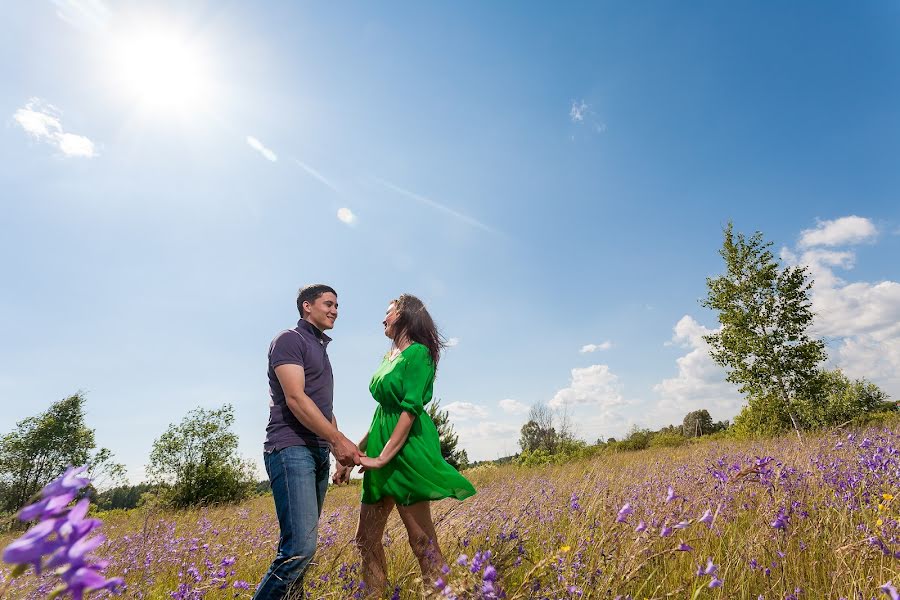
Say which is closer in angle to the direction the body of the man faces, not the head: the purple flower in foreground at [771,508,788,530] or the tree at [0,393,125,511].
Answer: the purple flower in foreground

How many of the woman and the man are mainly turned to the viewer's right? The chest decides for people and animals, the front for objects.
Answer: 1

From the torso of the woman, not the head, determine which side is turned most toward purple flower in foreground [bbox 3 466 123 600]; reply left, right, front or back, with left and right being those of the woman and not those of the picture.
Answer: left

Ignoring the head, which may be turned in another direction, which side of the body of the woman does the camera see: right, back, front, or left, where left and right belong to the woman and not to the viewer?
left

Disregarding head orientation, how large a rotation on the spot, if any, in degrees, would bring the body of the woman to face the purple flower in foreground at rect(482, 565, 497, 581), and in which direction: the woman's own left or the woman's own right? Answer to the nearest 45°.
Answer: approximately 90° to the woman's own left

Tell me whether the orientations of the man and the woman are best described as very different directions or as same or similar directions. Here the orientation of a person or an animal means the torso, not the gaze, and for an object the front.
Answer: very different directions

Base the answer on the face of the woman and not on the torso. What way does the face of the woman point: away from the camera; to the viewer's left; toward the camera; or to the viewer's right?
to the viewer's left

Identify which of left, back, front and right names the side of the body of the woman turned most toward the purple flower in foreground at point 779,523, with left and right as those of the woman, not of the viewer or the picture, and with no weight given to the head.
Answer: back

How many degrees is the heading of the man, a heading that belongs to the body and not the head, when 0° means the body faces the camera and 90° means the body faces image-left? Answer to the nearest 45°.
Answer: approximately 270°
